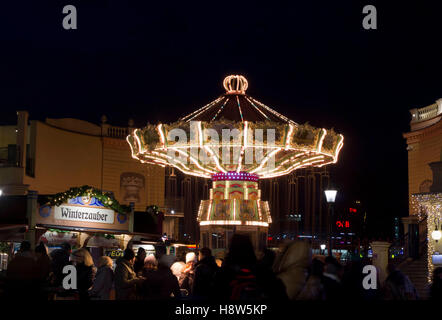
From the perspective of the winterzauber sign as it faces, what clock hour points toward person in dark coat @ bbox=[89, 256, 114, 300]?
The person in dark coat is roughly at 12 o'clock from the winterzauber sign.

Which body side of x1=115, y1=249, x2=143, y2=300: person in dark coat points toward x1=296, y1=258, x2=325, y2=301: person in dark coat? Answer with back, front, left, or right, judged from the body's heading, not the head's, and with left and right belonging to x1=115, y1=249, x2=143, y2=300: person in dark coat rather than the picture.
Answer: front

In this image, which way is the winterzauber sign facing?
toward the camera

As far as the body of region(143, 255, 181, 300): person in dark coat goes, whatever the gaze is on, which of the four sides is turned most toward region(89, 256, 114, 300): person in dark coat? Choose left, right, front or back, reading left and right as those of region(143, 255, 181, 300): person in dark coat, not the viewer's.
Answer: left

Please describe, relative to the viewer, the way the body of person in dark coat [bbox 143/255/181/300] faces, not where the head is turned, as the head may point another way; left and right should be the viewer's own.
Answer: facing away from the viewer and to the right of the viewer

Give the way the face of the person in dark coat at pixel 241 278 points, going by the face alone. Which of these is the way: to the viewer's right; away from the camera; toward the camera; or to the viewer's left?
away from the camera

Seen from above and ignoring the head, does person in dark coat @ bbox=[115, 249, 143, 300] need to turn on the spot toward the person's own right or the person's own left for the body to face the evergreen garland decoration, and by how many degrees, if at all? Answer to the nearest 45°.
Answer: approximately 90° to the person's own left

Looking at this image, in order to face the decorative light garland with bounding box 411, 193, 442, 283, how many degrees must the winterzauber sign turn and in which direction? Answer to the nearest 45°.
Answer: approximately 90° to its left

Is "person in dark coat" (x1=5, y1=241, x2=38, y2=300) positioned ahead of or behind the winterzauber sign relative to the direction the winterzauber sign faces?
ahead

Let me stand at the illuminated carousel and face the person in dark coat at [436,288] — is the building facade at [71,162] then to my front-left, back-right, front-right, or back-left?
back-right

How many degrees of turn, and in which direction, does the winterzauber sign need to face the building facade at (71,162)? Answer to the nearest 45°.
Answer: approximately 180°
